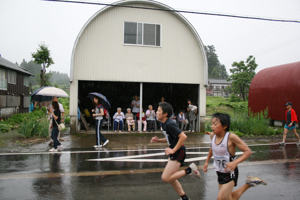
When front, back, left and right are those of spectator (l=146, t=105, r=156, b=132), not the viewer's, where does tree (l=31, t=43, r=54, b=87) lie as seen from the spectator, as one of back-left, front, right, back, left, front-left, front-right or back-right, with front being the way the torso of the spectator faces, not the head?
back-right

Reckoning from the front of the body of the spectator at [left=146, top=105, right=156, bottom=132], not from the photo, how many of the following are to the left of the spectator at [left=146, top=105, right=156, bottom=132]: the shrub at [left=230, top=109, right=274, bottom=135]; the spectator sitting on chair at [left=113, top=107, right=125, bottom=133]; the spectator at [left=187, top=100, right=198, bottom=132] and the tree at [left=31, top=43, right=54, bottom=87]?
2

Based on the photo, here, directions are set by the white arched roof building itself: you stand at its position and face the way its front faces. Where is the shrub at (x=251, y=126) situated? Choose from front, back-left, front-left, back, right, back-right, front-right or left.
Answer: left

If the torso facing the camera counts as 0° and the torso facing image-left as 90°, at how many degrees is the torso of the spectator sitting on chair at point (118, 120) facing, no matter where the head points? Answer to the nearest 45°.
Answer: approximately 0°

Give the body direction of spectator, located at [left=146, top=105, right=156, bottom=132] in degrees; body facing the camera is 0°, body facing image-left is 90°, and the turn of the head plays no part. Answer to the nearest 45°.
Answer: approximately 0°

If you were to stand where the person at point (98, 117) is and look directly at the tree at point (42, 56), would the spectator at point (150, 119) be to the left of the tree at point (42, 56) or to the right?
right

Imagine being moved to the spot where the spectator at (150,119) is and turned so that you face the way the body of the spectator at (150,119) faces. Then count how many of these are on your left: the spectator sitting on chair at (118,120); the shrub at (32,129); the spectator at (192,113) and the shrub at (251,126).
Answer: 2

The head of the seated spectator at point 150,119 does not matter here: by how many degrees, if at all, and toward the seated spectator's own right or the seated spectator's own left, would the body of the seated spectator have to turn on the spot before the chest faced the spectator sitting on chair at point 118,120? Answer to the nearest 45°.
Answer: approximately 90° to the seated spectator's own right

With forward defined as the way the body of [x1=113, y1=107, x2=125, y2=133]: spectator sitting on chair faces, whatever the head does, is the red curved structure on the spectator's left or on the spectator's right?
on the spectator's left

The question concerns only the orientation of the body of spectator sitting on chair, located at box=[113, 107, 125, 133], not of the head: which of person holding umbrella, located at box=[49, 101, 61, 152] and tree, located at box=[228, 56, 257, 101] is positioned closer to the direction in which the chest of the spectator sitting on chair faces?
the person holding umbrella
